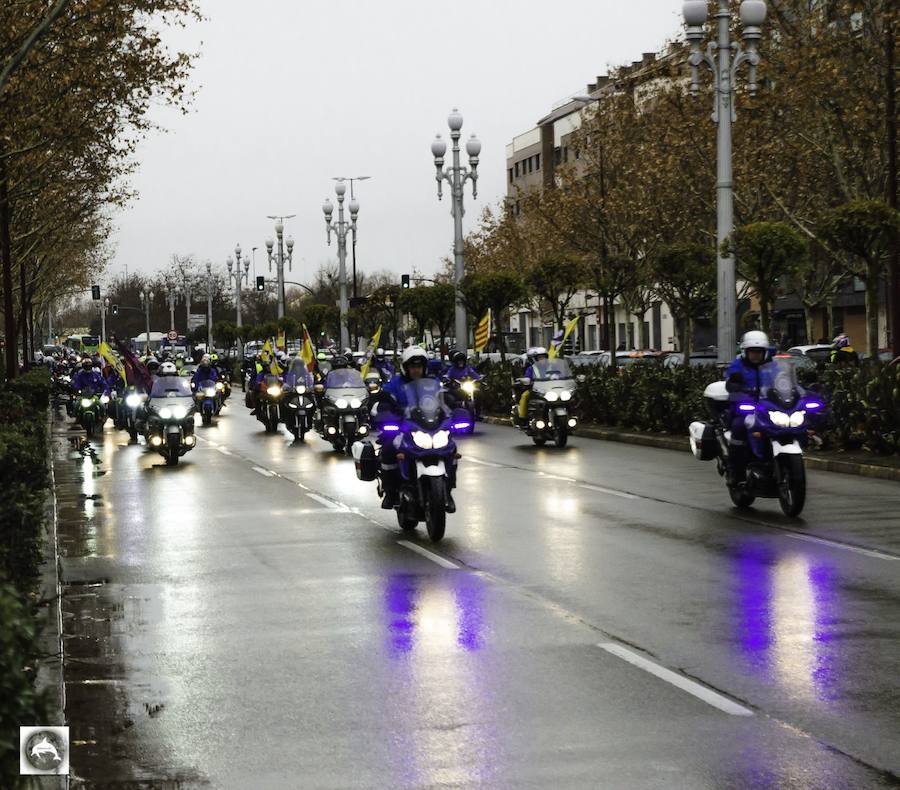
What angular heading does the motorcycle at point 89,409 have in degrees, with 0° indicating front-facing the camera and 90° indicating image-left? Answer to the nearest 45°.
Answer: approximately 0°

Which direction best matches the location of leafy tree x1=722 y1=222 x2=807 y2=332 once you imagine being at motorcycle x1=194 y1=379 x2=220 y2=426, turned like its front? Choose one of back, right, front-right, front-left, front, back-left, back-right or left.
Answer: front-left

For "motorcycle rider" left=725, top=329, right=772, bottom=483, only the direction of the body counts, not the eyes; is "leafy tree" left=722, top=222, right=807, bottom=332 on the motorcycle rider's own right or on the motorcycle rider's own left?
on the motorcycle rider's own left

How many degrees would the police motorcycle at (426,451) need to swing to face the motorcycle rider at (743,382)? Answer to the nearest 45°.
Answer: approximately 90° to its left

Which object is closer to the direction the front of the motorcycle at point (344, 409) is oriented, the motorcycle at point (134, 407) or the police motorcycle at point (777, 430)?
the police motorcycle

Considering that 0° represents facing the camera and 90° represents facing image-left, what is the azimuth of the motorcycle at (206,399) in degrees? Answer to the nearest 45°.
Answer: approximately 0°

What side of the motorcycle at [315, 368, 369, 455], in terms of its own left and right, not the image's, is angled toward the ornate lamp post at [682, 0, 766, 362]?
left

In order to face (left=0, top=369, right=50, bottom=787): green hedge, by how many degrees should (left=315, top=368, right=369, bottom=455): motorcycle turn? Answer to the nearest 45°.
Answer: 0° — it already faces it

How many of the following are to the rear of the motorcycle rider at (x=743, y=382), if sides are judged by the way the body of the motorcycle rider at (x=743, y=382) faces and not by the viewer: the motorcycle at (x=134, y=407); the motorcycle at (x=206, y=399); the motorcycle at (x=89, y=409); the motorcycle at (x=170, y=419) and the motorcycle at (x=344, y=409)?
5
